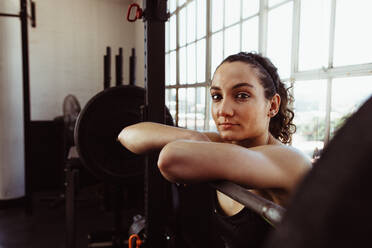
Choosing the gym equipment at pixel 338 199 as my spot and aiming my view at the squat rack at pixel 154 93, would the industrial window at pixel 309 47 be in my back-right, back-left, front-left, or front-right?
front-right

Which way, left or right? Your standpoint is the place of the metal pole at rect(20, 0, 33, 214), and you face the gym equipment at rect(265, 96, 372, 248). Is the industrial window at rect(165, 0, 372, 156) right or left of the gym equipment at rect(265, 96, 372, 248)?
left

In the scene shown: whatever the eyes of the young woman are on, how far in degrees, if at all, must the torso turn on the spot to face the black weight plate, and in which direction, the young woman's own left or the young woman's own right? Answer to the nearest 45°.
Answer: approximately 90° to the young woman's own right

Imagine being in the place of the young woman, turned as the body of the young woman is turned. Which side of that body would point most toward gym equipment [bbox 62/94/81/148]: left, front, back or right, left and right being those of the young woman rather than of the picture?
right

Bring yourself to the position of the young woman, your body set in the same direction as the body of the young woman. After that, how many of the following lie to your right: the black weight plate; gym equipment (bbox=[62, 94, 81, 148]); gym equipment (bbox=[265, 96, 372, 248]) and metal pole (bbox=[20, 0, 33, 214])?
3

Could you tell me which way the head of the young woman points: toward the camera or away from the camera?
toward the camera

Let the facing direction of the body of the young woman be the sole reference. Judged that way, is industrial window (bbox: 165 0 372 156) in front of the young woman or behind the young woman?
behind

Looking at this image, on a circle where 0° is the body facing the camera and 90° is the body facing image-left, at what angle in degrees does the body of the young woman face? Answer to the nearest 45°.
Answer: approximately 45°

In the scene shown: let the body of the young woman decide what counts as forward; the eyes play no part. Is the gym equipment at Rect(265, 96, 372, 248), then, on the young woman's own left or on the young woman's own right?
on the young woman's own left

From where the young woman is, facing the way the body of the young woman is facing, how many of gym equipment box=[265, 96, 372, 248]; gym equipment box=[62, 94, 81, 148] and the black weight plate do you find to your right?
2

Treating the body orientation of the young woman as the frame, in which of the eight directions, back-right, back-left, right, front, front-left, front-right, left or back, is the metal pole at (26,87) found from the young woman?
right
